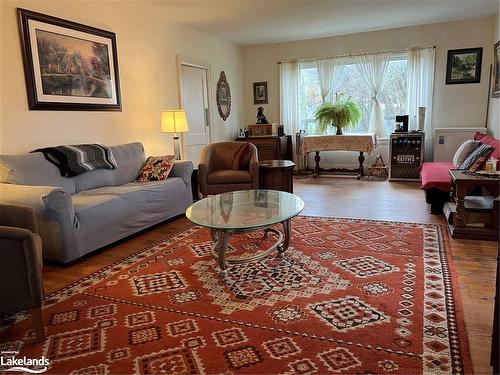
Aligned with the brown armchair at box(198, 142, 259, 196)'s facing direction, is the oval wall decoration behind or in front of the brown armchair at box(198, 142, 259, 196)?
behind

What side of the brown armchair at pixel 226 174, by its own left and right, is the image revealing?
front

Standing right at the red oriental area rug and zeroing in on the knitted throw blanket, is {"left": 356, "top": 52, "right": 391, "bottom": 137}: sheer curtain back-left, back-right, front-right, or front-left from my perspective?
front-right

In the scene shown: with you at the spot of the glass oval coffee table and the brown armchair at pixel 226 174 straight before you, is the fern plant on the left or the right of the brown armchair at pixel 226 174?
right

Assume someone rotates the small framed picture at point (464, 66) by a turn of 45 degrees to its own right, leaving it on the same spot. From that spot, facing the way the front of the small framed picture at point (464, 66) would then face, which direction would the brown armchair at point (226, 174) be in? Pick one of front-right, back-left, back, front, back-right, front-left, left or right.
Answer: front

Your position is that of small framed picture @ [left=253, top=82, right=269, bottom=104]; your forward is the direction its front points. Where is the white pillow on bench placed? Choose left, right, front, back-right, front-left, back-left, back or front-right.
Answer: front-left

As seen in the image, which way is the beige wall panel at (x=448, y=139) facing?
toward the camera

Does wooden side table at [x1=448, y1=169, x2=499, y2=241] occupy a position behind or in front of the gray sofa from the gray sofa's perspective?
in front

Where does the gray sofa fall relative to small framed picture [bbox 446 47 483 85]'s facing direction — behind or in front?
in front

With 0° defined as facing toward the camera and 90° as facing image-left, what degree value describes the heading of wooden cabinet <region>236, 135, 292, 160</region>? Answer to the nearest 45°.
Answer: approximately 0°

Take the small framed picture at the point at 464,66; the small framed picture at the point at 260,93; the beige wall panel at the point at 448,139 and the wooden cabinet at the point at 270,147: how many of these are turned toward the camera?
4

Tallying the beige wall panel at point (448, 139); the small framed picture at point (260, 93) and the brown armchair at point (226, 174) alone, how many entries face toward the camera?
3

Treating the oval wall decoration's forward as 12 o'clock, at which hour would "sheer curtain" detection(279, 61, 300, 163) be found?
The sheer curtain is roughly at 10 o'clock from the oval wall decoration.

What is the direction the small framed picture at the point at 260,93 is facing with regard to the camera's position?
facing the viewer

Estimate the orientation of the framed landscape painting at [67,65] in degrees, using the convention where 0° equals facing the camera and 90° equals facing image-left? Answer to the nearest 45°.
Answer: approximately 315°

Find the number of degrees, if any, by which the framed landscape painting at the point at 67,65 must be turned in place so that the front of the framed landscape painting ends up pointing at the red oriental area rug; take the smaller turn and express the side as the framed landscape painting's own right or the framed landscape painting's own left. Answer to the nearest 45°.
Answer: approximately 45° to the framed landscape painting's own right

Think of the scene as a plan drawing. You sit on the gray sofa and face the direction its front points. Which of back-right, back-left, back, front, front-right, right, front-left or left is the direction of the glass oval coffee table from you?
front

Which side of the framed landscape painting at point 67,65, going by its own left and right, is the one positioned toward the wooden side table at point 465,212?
front
